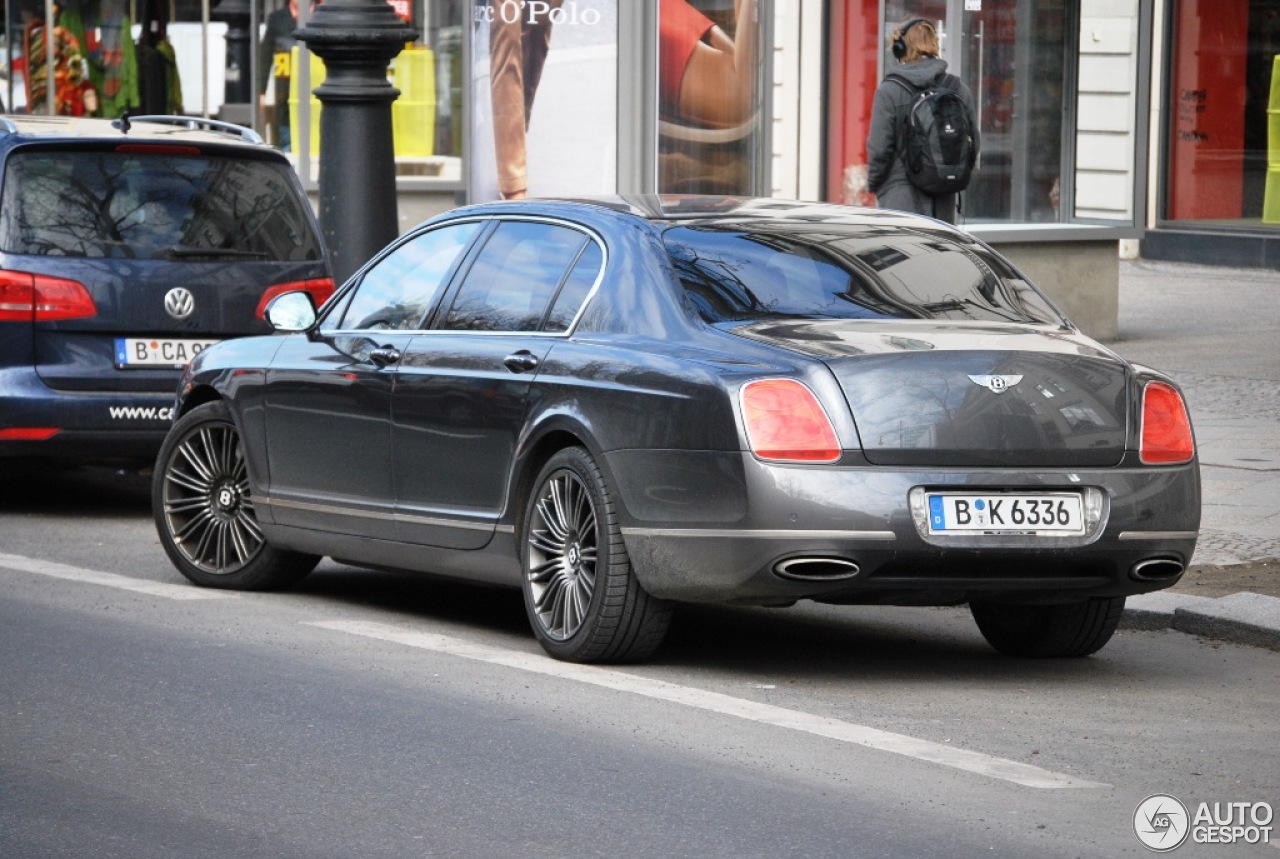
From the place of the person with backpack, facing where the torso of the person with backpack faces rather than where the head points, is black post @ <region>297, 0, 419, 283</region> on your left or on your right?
on your left

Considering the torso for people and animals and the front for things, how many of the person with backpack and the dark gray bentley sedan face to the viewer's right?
0

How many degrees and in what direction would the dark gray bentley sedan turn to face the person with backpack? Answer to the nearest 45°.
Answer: approximately 45° to its right

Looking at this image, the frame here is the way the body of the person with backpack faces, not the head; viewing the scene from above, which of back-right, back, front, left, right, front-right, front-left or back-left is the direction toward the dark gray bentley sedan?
back-left

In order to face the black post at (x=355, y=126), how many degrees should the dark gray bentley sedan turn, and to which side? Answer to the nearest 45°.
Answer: approximately 45° to its right

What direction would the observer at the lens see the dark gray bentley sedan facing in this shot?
facing away from the viewer and to the left of the viewer

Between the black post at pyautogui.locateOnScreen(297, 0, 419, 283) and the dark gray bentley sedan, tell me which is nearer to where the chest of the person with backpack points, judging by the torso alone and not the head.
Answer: the black post

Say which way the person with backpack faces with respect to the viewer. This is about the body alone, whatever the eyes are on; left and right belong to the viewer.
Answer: facing away from the viewer and to the left of the viewer

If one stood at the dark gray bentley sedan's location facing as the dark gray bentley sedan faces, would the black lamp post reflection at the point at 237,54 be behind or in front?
in front
